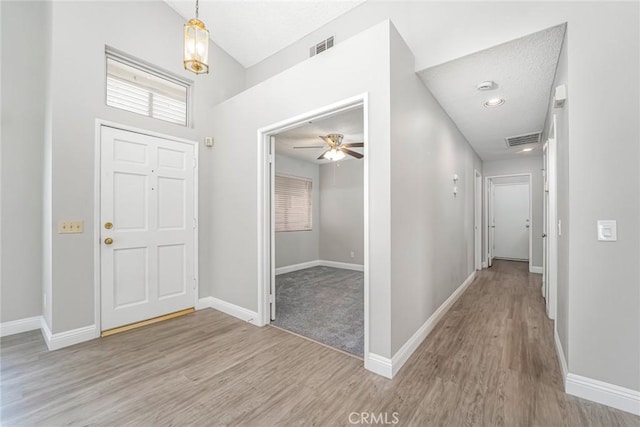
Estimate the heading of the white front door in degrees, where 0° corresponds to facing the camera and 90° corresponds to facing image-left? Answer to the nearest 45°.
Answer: approximately 315°

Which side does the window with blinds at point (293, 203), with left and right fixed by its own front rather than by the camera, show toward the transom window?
right

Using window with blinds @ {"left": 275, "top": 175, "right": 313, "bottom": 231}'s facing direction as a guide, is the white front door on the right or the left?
on its right

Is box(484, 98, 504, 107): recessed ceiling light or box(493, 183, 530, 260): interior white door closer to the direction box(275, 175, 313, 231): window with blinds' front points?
the recessed ceiling light

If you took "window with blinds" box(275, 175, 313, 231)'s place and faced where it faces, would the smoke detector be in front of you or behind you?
in front

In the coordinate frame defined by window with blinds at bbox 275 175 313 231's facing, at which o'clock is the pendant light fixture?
The pendant light fixture is roughly at 2 o'clock from the window with blinds.

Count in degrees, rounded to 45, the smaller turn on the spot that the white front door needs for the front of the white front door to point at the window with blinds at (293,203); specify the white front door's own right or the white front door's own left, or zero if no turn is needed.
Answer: approximately 90° to the white front door's own left

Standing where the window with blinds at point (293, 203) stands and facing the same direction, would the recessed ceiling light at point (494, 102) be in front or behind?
in front

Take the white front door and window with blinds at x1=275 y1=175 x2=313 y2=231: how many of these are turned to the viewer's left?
0
